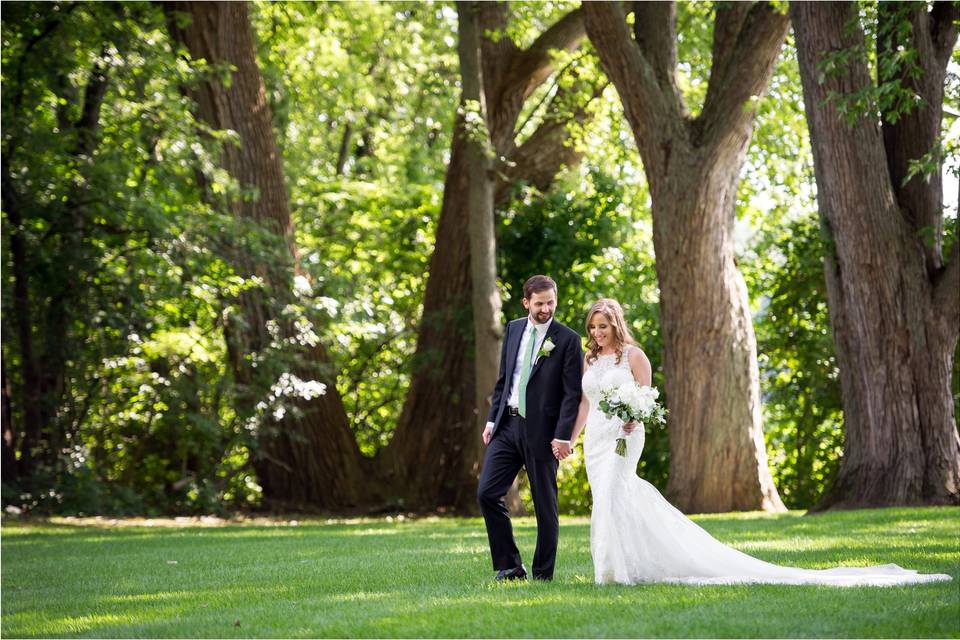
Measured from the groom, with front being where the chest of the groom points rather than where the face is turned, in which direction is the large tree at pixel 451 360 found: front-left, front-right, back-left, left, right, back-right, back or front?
back-right

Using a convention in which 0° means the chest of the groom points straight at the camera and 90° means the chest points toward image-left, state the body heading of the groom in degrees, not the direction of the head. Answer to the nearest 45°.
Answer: approximately 45°

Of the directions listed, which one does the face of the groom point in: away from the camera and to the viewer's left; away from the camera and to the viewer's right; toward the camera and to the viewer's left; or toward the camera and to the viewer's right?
toward the camera and to the viewer's right

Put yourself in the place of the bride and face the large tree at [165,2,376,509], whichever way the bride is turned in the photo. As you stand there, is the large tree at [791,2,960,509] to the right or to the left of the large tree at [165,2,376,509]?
right

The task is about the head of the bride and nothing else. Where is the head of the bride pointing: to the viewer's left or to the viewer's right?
to the viewer's left

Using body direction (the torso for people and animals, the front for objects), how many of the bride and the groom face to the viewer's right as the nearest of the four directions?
0
